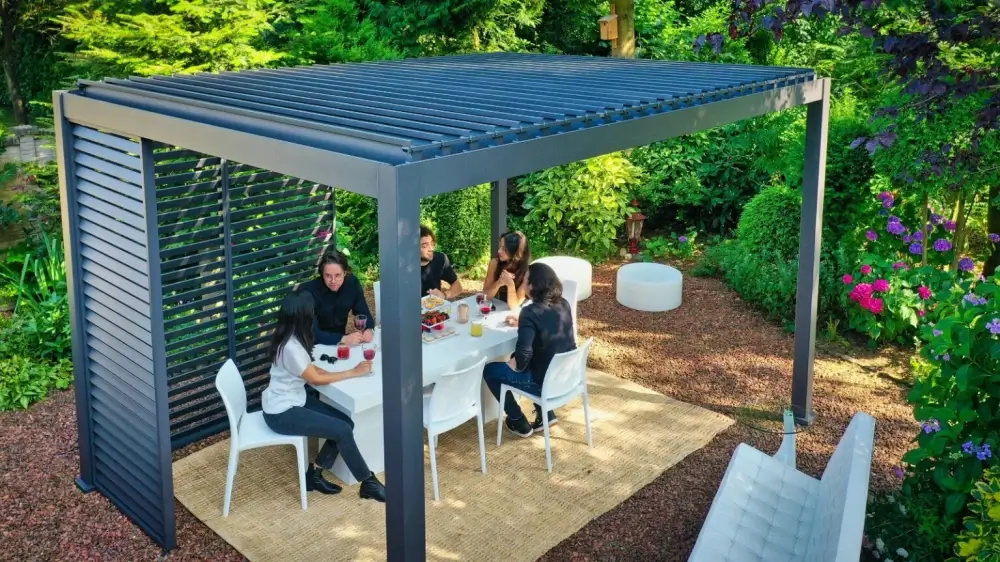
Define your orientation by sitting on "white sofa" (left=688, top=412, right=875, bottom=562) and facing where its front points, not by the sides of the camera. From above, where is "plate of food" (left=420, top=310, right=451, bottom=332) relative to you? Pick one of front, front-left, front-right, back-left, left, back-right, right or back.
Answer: front-right

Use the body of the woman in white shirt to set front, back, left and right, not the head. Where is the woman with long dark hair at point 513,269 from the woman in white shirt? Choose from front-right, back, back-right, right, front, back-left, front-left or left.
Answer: front-left

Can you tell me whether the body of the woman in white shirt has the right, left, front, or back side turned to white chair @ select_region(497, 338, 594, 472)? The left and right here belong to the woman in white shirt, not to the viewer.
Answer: front

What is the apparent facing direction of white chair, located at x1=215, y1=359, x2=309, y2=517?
to the viewer's right

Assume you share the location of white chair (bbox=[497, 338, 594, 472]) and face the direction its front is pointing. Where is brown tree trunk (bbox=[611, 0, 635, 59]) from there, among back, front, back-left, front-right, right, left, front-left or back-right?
front-right

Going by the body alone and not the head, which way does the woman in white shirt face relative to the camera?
to the viewer's right

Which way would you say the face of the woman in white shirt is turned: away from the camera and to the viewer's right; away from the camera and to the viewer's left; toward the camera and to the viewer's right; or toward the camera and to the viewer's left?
away from the camera and to the viewer's right

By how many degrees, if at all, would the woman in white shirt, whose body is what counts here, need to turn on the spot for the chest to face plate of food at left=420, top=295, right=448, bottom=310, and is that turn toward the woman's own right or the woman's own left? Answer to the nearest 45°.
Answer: approximately 45° to the woman's own left

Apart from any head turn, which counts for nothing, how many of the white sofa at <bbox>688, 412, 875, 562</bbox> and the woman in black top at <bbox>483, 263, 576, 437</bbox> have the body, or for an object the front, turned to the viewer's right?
0

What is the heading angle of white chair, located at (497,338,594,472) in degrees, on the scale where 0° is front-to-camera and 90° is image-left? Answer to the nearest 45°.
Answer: approximately 135°

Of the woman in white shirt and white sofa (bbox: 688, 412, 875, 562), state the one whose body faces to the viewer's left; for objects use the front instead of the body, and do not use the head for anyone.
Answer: the white sofa

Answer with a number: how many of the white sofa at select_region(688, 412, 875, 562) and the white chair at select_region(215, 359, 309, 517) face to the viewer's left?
1

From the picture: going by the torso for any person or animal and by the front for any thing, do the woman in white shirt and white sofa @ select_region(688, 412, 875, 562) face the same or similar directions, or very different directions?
very different directions

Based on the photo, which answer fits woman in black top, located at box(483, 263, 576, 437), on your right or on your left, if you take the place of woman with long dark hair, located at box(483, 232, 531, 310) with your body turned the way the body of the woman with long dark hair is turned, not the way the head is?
on your left

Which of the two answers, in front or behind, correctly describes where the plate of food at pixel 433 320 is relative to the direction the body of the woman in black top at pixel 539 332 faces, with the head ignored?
in front

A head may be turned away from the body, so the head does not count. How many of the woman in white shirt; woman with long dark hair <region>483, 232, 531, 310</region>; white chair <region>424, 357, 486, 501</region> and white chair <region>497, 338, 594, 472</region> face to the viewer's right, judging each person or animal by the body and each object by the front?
1
